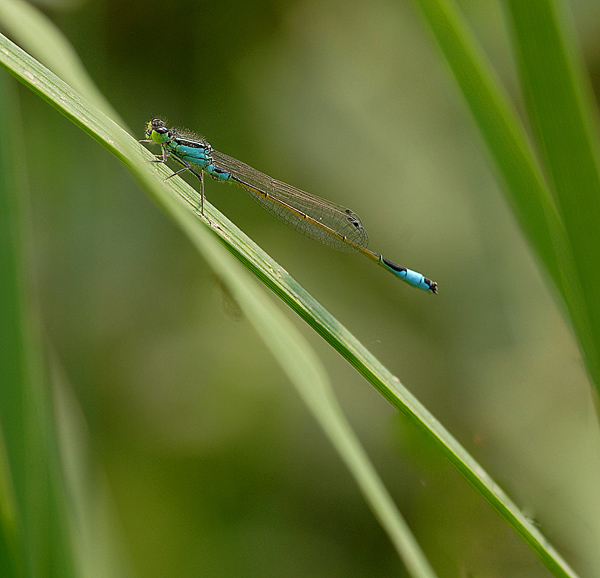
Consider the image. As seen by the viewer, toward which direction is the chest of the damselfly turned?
to the viewer's left

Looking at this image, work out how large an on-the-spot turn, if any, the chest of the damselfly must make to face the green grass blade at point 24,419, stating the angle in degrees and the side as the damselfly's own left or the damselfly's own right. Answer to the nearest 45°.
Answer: approximately 45° to the damselfly's own left
